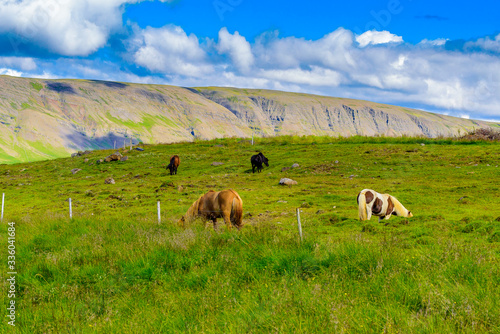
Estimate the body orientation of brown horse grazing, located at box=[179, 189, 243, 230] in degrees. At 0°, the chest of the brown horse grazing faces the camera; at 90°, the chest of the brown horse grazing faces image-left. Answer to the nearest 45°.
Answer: approximately 135°

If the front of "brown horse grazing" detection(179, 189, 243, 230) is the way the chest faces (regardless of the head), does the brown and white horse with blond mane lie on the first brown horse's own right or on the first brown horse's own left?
on the first brown horse's own right
